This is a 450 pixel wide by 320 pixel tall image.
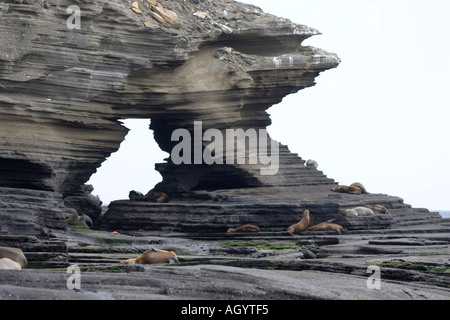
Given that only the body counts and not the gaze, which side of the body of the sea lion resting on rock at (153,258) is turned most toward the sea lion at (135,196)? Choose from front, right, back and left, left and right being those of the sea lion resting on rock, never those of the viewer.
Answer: left

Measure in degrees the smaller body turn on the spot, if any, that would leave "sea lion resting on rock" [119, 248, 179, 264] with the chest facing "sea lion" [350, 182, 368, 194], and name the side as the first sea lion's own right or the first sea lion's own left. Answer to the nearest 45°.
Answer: approximately 45° to the first sea lion's own left

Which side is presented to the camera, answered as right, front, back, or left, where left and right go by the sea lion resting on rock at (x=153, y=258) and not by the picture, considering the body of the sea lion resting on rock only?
right

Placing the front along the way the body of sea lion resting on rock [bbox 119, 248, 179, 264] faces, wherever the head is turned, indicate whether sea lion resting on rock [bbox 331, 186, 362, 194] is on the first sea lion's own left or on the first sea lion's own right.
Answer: on the first sea lion's own left
